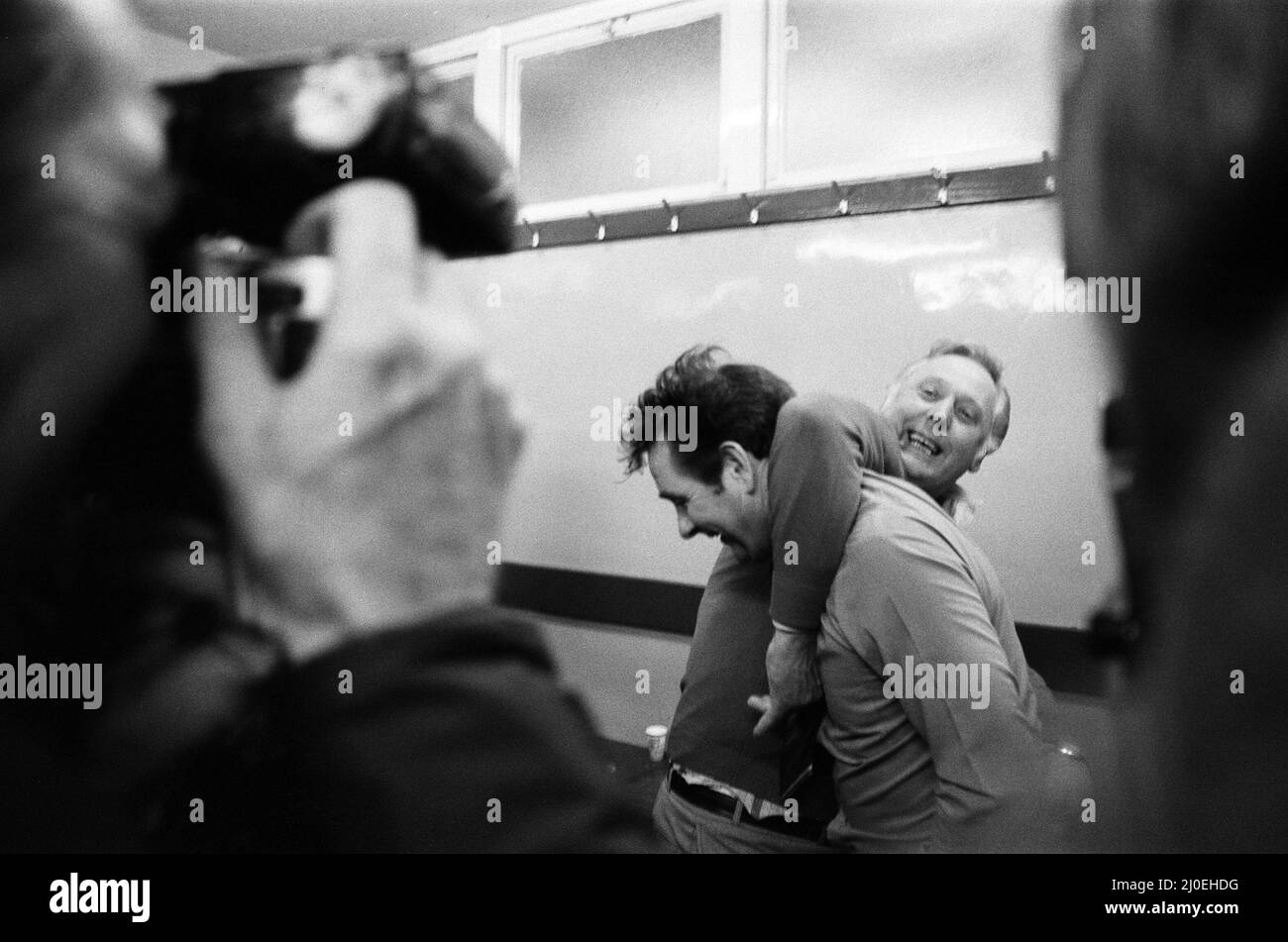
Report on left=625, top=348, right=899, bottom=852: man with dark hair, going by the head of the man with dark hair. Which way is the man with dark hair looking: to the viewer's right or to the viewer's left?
to the viewer's left

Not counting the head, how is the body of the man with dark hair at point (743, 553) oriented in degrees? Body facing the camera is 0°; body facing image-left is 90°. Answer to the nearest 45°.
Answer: approximately 90°
